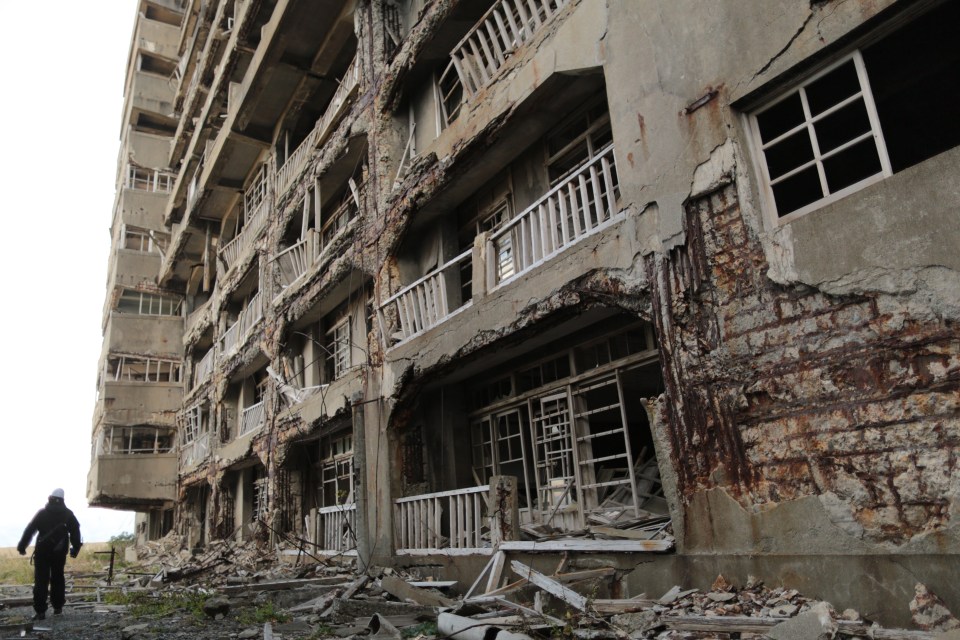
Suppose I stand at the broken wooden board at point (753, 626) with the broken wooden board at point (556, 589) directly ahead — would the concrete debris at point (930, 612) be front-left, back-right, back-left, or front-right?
back-right

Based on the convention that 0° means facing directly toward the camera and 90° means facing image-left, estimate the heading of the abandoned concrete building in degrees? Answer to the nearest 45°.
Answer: approximately 45°

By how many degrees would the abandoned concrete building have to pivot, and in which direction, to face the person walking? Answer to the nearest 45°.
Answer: approximately 45° to its right

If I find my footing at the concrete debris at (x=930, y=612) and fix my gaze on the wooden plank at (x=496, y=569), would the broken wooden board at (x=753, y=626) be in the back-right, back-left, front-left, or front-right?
front-left
